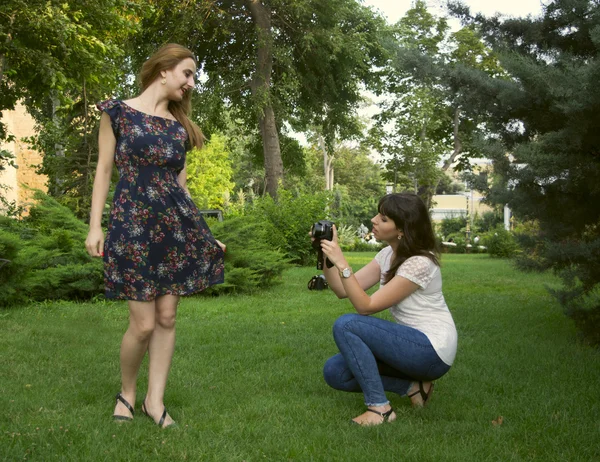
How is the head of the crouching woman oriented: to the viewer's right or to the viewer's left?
to the viewer's left

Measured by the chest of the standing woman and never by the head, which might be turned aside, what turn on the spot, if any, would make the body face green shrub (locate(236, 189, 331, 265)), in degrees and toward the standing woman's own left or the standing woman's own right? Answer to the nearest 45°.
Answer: approximately 135° to the standing woman's own left

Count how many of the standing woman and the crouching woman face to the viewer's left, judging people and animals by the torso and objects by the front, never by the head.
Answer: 1

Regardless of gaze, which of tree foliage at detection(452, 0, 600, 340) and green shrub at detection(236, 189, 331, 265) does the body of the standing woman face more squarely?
the tree foliage

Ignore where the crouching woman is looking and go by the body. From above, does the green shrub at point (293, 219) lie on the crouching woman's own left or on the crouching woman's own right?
on the crouching woman's own right

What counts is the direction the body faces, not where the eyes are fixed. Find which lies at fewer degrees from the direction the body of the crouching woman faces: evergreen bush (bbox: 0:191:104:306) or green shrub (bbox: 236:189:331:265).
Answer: the evergreen bush

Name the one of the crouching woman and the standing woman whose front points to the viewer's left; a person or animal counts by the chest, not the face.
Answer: the crouching woman

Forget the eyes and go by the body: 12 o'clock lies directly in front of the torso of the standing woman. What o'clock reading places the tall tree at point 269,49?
The tall tree is roughly at 8 o'clock from the standing woman.

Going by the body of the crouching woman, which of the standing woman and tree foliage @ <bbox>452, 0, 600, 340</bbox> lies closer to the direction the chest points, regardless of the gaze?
the standing woman

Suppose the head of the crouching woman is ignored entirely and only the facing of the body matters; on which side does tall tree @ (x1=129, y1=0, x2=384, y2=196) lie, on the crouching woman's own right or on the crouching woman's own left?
on the crouching woman's own right

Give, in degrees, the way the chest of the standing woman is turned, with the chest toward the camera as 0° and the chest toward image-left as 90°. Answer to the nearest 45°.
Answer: approximately 315°

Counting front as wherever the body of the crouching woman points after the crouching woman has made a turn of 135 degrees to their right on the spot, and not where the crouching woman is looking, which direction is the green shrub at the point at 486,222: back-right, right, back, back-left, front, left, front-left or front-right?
front-left

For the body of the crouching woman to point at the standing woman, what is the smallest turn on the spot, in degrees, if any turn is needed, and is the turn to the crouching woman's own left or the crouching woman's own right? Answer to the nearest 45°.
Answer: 0° — they already face them

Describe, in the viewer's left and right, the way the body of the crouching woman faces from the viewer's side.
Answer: facing to the left of the viewer

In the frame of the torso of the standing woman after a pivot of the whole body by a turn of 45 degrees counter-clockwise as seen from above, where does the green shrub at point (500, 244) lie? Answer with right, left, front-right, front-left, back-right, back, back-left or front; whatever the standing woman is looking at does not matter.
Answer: front-left

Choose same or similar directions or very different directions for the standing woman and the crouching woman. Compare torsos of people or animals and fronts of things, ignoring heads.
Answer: very different directions
